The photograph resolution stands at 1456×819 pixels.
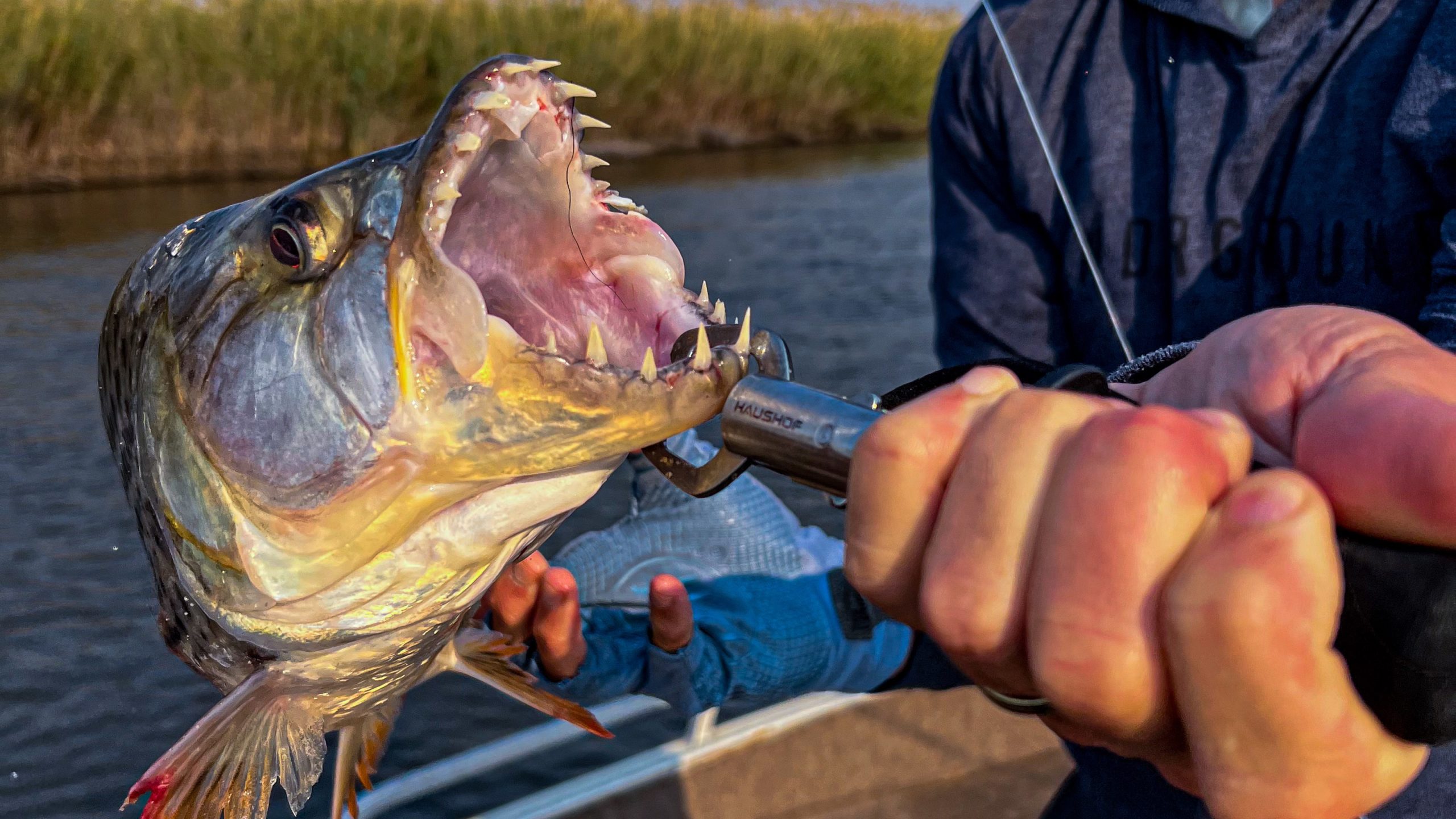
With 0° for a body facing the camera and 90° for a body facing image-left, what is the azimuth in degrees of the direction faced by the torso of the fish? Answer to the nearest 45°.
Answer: approximately 315°
